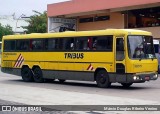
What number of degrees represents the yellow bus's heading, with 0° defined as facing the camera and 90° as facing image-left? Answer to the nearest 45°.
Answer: approximately 315°
